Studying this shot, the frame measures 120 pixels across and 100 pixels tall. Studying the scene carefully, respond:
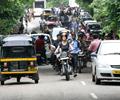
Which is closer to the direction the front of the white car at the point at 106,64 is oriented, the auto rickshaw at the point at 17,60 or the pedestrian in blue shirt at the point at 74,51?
the auto rickshaw

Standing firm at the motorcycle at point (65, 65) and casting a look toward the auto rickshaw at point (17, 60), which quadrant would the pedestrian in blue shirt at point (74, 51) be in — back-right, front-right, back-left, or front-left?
back-right

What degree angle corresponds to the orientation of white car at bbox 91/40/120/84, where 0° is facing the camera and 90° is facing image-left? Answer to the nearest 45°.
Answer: approximately 0°

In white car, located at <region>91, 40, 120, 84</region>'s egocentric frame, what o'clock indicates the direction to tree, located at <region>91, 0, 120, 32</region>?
The tree is roughly at 6 o'clock from the white car.
